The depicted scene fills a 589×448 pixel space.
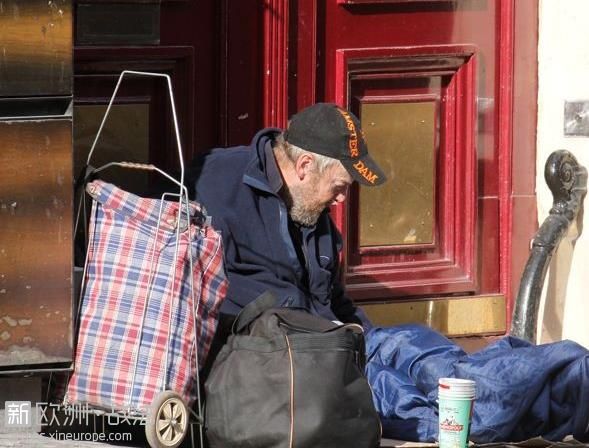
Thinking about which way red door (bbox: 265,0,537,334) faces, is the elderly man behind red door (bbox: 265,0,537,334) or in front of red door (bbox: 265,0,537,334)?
in front

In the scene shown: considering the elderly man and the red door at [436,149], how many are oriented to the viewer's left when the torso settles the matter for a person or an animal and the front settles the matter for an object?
0

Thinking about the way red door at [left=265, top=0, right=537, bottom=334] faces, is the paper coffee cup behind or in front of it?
in front

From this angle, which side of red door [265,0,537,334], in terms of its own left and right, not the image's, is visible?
front

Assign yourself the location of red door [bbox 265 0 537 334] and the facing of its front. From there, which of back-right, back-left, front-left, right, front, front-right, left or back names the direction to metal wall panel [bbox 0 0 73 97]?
front-right

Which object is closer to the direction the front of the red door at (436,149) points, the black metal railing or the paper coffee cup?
the paper coffee cup

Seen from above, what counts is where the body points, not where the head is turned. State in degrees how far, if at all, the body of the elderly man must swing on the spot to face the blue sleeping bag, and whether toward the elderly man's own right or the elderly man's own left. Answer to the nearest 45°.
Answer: approximately 45° to the elderly man's own left

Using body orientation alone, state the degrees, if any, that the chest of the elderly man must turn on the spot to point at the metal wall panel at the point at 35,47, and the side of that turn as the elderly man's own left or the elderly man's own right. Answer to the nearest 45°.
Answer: approximately 90° to the elderly man's own right

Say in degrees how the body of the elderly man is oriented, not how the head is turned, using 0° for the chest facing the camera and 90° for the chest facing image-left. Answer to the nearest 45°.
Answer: approximately 315°

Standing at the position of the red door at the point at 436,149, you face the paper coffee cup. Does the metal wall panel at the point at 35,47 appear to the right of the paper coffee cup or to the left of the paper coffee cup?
right

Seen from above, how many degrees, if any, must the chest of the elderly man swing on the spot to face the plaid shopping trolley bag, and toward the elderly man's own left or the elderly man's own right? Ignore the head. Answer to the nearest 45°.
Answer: approximately 90° to the elderly man's own right

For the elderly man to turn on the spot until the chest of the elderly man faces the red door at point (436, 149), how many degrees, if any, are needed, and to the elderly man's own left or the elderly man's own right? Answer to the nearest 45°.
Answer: approximately 90° to the elderly man's own left

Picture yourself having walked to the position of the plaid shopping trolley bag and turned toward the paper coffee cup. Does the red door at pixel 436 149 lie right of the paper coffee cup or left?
left
